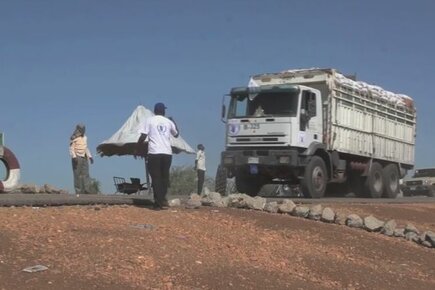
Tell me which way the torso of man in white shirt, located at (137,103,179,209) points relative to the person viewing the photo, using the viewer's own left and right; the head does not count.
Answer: facing away from the viewer

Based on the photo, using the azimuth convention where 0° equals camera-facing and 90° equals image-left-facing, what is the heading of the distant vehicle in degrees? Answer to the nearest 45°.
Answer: approximately 45°

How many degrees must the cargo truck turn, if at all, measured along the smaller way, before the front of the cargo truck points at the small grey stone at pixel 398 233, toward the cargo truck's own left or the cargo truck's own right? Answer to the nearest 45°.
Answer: approximately 45° to the cargo truck's own left

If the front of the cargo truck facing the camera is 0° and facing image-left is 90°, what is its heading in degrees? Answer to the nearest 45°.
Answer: approximately 45°

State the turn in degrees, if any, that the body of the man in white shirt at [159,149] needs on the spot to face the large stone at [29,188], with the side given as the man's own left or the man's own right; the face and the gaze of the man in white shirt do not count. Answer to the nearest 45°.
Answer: approximately 45° to the man's own left

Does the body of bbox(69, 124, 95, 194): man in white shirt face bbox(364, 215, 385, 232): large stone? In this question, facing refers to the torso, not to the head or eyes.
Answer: yes
